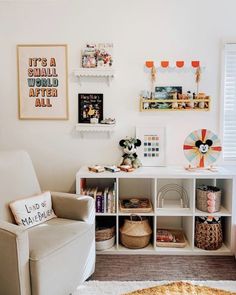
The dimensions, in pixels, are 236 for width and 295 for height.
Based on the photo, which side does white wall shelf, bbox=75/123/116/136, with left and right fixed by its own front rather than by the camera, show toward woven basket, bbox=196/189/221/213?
left

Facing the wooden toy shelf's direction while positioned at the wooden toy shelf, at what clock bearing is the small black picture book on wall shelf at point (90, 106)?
The small black picture book on wall shelf is roughly at 3 o'clock from the wooden toy shelf.

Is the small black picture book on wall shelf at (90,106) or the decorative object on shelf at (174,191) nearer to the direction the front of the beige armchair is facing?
the decorative object on shelf

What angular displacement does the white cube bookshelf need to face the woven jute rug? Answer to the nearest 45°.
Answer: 0° — it already faces it

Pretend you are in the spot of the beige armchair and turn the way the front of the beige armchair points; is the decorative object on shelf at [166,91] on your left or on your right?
on your left

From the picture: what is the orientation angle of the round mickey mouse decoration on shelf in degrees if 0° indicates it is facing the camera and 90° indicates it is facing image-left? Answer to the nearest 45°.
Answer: approximately 0°

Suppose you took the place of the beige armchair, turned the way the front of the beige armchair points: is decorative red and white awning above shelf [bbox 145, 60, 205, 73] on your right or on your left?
on your left

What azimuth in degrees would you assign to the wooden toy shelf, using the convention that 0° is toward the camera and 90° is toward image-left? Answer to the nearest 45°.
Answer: approximately 0°
